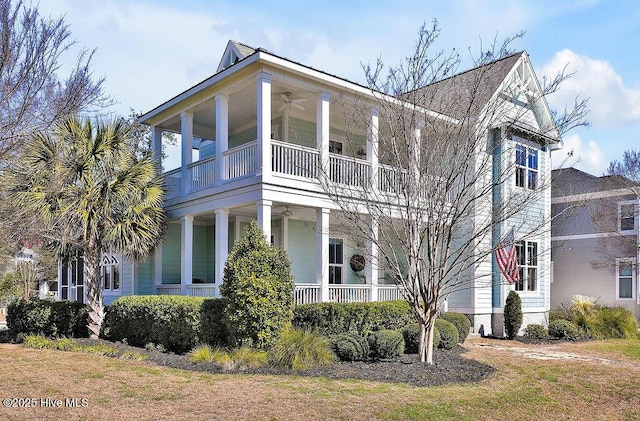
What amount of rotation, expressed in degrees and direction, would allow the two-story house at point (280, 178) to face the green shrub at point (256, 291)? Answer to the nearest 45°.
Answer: approximately 45° to its right

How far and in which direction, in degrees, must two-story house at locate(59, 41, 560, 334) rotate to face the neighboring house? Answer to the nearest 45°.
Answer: approximately 90° to its left

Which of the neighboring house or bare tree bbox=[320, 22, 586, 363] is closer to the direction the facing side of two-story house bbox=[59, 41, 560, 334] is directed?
the bare tree

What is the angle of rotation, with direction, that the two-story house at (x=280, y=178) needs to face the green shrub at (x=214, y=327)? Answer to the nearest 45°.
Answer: approximately 45° to its right

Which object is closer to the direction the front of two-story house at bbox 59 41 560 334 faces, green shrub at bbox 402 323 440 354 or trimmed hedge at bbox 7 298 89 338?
the green shrub

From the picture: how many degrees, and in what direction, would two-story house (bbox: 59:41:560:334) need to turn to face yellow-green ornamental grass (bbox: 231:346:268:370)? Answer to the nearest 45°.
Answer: approximately 45° to its right
